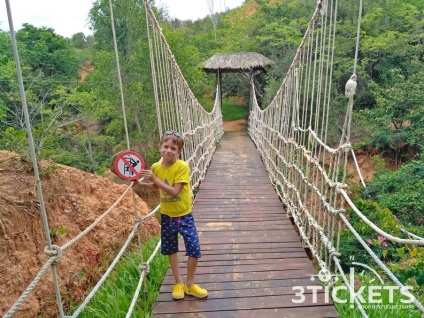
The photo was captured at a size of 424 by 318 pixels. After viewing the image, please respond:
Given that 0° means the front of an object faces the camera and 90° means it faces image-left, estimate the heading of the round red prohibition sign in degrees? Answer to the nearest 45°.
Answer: approximately 0°

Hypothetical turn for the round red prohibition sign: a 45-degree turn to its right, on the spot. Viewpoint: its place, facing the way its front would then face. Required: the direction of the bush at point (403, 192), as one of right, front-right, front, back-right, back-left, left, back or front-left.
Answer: back
